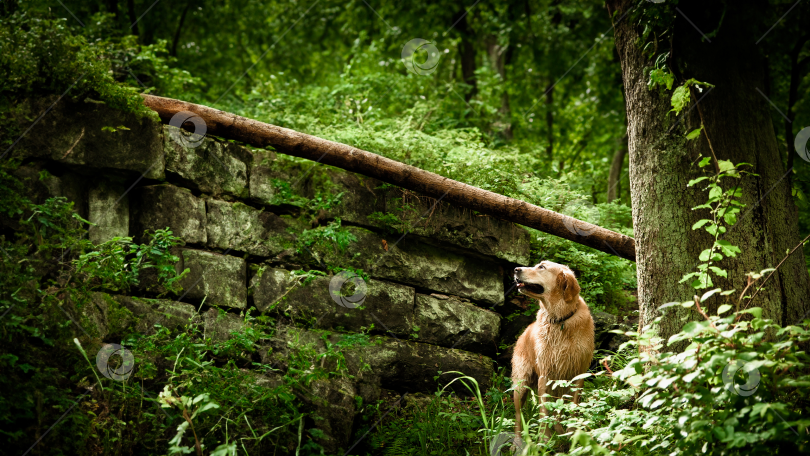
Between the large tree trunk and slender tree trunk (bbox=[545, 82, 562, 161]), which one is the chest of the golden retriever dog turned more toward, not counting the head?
the large tree trunk

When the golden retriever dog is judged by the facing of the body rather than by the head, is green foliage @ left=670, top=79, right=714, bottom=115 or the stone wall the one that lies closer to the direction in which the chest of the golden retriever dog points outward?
the green foliage

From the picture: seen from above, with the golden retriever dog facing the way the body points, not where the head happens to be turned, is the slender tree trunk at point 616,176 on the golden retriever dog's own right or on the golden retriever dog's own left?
on the golden retriever dog's own left

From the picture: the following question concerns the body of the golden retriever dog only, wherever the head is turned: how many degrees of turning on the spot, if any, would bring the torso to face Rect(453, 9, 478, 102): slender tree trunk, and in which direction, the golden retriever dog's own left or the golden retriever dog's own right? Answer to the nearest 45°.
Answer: approximately 135° to the golden retriever dog's own left

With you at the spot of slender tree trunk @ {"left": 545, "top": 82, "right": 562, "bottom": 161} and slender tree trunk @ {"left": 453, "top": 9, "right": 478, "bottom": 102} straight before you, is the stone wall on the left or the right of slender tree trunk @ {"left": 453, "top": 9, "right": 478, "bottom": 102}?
left

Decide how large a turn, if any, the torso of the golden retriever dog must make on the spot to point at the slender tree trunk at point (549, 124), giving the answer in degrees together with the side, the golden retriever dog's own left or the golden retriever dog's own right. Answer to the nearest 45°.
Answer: approximately 135° to the golden retriever dog's own left

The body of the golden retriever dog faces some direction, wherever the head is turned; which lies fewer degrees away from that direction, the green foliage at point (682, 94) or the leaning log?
the green foliage

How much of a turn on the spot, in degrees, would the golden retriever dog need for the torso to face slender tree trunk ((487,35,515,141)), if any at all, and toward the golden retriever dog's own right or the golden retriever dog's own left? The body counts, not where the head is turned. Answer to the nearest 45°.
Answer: approximately 135° to the golden retriever dog's own left

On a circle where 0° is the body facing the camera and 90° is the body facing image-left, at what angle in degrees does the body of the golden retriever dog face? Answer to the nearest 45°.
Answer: approximately 315°
